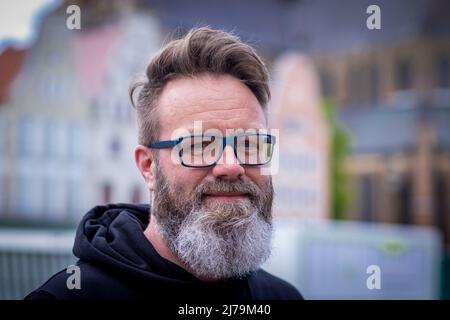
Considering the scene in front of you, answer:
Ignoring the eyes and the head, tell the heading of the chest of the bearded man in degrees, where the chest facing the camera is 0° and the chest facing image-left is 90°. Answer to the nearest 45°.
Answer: approximately 315°

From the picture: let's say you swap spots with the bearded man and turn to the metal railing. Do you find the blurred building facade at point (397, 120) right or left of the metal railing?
right

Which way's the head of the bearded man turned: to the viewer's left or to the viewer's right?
to the viewer's right

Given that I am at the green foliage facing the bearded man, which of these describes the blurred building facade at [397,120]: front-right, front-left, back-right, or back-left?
back-left

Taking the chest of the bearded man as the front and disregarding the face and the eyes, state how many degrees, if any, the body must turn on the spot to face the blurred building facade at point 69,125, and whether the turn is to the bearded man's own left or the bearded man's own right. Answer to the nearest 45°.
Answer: approximately 135° to the bearded man's own left

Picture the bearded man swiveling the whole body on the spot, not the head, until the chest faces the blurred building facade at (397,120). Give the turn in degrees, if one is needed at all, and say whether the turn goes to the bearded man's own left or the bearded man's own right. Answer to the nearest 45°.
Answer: approximately 135° to the bearded man's own left

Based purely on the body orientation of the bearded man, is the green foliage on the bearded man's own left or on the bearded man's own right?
on the bearded man's own left
